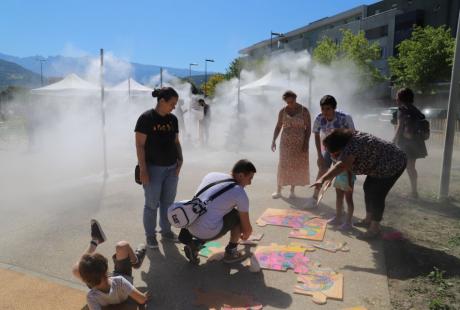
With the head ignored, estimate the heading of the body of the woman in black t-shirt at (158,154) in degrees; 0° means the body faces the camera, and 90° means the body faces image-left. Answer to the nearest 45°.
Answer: approximately 315°

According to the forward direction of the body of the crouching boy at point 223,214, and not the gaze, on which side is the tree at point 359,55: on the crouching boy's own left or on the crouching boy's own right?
on the crouching boy's own left

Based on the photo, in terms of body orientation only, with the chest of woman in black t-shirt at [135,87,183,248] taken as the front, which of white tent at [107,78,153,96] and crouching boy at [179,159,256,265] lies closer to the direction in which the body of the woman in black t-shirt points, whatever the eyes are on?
the crouching boy

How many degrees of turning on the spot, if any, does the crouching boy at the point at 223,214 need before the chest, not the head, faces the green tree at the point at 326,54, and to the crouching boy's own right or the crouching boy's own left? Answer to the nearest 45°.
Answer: approximately 90° to the crouching boy's own left

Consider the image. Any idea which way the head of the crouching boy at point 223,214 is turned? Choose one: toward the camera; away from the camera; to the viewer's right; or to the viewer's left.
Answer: to the viewer's right

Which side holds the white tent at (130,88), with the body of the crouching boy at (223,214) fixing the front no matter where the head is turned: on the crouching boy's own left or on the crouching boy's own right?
on the crouching boy's own left

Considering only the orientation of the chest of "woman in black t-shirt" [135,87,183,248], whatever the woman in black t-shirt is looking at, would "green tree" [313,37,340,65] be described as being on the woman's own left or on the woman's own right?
on the woman's own left

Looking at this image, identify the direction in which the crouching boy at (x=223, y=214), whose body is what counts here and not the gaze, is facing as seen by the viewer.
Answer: to the viewer's right
